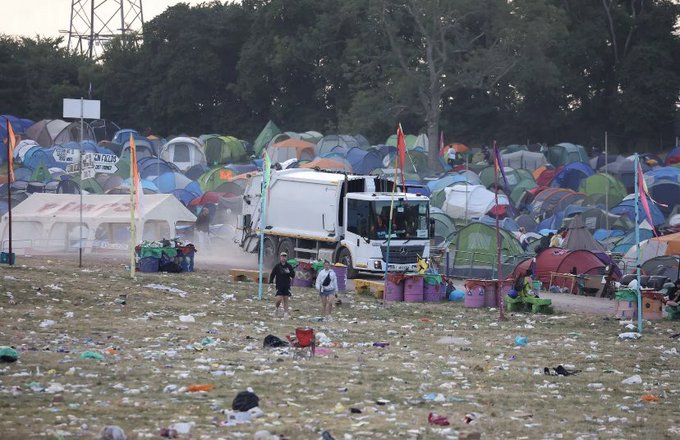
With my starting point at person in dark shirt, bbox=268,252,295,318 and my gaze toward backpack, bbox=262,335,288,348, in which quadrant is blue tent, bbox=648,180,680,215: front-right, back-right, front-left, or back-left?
back-left

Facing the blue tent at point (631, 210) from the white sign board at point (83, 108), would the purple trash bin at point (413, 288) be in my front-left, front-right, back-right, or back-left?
front-right

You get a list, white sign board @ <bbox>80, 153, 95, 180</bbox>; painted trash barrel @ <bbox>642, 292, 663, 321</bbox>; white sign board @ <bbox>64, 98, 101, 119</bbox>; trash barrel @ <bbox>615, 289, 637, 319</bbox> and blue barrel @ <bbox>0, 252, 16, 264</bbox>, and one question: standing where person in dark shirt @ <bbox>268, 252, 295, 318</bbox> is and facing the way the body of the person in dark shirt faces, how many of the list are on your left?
2

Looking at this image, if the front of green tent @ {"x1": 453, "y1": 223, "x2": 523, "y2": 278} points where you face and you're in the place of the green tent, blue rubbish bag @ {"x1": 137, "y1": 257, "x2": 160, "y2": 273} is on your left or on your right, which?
on your right

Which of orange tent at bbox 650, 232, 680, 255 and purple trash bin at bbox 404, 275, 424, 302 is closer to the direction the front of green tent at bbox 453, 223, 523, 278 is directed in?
the purple trash bin

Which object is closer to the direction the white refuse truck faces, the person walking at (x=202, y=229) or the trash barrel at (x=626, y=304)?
the trash barrel

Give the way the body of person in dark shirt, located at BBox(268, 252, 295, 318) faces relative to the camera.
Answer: toward the camera

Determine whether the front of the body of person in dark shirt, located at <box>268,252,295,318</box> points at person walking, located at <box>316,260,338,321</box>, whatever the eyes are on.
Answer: no

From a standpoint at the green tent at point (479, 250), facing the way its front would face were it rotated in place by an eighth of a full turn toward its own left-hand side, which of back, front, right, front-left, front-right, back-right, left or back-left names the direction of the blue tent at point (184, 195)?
back

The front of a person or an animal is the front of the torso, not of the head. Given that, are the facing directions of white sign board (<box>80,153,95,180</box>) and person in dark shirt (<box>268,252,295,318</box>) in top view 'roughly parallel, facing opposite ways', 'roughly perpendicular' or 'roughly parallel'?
roughly parallel

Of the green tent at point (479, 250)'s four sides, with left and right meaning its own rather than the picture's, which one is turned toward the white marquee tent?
right

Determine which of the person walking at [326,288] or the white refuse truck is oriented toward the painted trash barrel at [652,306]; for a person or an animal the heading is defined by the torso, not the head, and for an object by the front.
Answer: the white refuse truck

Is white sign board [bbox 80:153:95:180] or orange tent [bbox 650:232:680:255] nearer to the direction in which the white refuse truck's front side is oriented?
the orange tent

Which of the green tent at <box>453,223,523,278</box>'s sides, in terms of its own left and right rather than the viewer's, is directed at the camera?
front

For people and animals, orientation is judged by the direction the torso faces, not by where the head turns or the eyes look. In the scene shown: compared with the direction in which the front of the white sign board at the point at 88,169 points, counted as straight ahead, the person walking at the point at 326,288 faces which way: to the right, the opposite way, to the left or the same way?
the same way

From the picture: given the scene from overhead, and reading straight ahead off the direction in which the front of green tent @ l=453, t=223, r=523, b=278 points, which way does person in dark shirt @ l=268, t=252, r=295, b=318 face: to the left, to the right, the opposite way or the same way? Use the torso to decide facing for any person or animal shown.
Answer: the same way

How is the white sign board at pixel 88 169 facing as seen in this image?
toward the camera
